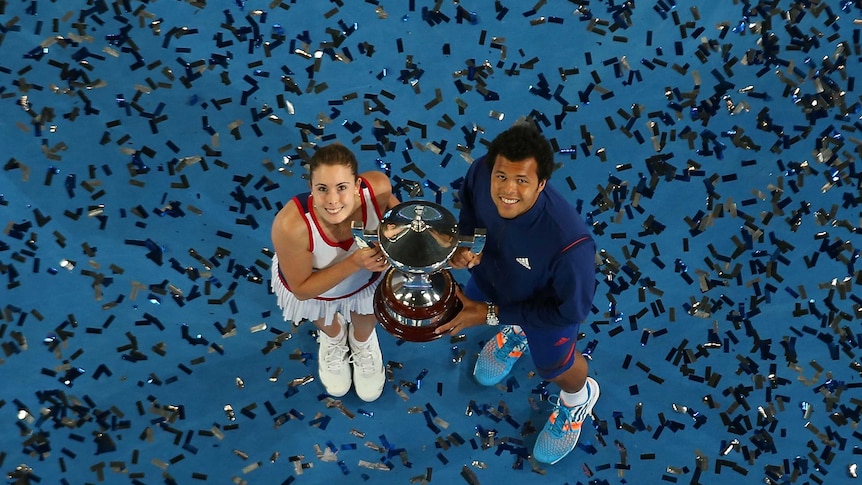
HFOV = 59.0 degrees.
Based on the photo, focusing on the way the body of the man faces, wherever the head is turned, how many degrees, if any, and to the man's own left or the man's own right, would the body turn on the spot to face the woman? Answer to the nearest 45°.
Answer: approximately 45° to the man's own right

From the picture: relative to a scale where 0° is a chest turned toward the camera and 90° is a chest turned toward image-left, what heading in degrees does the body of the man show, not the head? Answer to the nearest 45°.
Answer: approximately 45°
